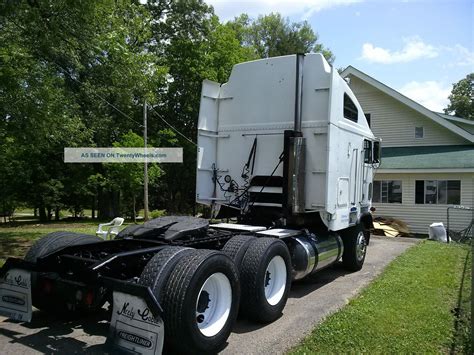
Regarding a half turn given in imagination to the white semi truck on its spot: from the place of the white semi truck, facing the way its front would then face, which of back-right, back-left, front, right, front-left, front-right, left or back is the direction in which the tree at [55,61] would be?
right

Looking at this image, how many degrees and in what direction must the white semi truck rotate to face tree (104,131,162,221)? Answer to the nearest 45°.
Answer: approximately 45° to its left

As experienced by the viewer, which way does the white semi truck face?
facing away from the viewer and to the right of the viewer

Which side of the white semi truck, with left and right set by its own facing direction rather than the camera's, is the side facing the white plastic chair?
left
